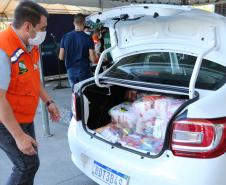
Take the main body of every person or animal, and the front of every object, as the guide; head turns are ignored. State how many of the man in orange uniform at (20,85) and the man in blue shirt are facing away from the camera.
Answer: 1

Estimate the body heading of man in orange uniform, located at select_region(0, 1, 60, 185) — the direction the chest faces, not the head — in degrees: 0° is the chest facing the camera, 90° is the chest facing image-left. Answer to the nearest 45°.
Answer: approximately 315°

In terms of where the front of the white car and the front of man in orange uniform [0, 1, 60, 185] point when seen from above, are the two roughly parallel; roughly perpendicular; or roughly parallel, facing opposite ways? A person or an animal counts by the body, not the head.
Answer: roughly perpendicular

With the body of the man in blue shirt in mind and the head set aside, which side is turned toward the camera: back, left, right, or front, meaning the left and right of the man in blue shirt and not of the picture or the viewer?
back

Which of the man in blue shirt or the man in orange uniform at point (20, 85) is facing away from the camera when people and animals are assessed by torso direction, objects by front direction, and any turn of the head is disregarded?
the man in blue shirt

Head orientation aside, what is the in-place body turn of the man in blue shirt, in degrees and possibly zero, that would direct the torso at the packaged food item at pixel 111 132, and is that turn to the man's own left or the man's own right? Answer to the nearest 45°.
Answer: approximately 180°

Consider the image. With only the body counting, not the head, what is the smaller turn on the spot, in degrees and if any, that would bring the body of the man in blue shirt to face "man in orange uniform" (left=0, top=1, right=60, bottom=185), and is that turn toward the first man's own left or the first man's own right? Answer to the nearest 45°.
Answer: approximately 180°

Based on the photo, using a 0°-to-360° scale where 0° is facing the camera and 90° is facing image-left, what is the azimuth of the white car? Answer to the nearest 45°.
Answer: approximately 225°

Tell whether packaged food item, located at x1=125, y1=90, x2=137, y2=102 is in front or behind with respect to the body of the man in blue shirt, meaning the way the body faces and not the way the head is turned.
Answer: behind

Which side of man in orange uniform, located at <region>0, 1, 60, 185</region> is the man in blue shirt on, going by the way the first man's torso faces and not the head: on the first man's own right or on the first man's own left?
on the first man's own left
